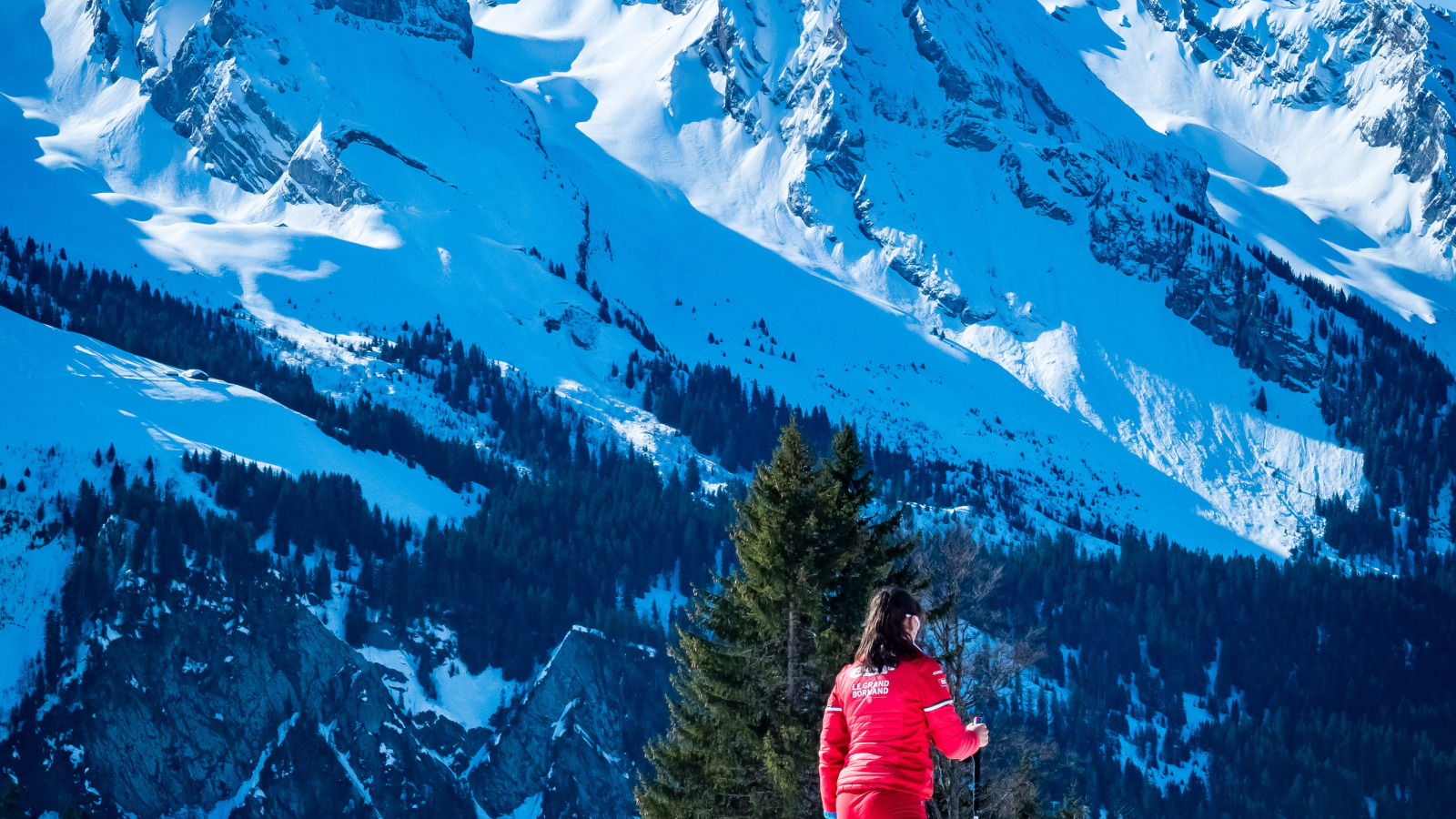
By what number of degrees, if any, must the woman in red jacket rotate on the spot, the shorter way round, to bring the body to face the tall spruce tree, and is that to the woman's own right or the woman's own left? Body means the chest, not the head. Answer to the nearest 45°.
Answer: approximately 45° to the woman's own left

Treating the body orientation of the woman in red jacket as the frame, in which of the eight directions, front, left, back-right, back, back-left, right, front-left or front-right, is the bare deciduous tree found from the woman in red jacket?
front-left

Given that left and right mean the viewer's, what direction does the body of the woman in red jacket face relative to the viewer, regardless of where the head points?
facing away from the viewer and to the right of the viewer
